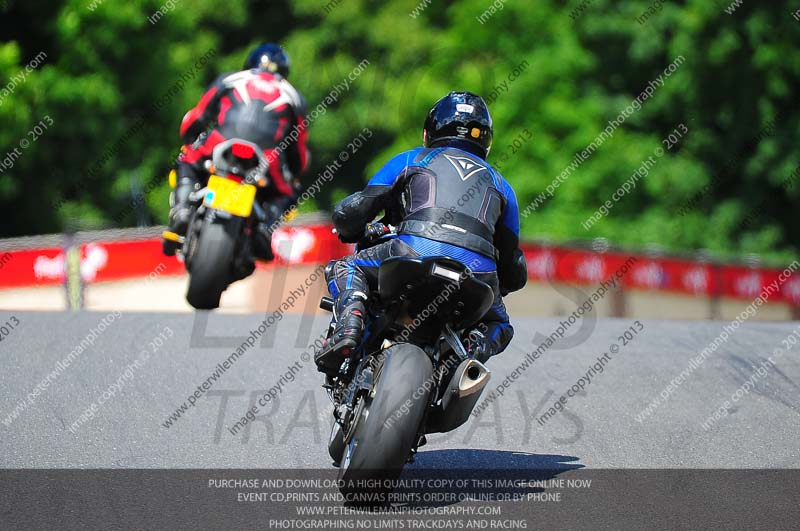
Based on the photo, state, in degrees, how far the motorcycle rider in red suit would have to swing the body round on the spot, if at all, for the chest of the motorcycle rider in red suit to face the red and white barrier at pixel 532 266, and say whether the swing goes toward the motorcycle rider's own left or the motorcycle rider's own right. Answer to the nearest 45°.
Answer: approximately 45° to the motorcycle rider's own right

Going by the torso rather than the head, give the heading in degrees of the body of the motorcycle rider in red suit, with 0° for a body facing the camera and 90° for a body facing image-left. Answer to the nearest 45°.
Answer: approximately 180°

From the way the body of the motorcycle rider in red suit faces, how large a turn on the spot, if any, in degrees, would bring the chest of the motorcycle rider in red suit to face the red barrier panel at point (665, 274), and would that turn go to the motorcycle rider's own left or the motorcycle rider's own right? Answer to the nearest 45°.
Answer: approximately 45° to the motorcycle rider's own right
